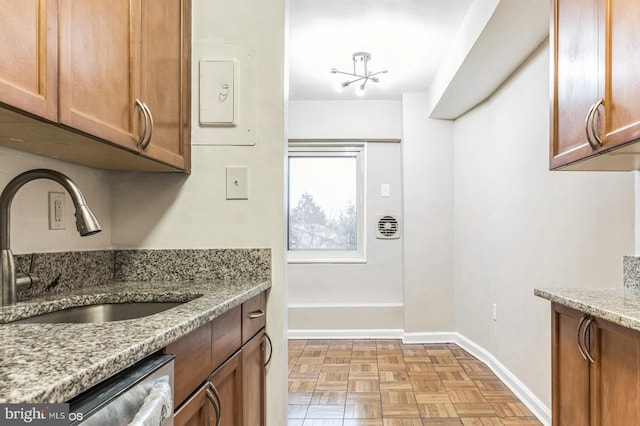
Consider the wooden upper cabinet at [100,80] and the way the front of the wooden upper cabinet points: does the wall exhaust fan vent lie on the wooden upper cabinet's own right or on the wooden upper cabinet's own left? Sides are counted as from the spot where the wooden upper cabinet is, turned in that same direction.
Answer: on the wooden upper cabinet's own left

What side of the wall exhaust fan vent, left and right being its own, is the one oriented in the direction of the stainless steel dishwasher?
front

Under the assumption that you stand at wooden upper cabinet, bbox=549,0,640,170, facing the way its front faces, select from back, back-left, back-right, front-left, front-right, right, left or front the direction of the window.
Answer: right

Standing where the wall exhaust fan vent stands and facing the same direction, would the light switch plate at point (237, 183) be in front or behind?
in front

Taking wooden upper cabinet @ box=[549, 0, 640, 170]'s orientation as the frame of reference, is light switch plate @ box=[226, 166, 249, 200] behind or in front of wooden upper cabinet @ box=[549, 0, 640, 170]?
in front

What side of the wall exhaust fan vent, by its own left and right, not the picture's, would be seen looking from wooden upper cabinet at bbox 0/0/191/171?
front

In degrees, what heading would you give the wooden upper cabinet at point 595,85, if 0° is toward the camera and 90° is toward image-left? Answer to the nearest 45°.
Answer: approximately 45°

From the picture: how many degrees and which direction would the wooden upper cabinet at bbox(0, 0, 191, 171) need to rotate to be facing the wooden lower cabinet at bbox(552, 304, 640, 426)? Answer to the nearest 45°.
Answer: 0° — it already faces it

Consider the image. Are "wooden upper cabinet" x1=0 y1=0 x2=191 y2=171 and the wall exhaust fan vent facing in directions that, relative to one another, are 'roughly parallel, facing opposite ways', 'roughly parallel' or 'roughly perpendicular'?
roughly perpendicular
